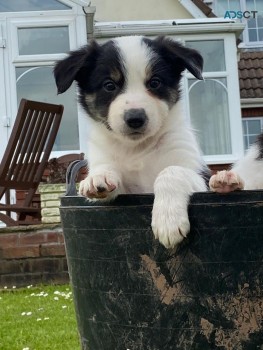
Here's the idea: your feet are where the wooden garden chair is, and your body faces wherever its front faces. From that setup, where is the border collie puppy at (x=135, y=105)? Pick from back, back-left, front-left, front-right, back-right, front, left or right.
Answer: front-left

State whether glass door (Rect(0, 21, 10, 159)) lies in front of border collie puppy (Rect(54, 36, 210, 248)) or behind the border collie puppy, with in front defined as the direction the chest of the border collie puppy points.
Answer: behind

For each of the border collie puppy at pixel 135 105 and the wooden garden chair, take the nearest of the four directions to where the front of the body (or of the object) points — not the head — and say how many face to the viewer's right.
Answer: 0

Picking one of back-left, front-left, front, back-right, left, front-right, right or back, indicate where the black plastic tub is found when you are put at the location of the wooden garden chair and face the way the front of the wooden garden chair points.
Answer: back-left

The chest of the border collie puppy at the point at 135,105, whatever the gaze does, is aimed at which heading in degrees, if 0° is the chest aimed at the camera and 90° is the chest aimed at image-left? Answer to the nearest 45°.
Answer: approximately 0°

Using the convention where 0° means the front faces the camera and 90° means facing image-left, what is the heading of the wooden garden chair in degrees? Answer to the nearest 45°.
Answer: approximately 45°

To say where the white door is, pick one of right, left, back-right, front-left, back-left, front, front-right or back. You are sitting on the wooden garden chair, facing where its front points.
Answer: front-right

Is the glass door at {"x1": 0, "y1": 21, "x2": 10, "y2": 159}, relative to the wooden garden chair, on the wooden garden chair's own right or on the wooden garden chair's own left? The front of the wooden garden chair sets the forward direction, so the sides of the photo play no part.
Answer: on the wooden garden chair's own right
